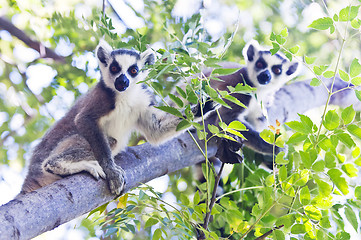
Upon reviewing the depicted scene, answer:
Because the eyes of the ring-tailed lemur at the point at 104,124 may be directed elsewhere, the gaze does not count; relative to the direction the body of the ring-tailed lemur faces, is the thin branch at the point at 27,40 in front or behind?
behind

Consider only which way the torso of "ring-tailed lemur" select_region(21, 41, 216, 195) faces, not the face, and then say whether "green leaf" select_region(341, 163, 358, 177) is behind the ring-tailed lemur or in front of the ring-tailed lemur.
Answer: in front

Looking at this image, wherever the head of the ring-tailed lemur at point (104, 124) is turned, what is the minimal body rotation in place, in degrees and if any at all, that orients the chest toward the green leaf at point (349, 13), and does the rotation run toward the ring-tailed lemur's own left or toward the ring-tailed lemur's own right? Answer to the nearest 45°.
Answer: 0° — it already faces it

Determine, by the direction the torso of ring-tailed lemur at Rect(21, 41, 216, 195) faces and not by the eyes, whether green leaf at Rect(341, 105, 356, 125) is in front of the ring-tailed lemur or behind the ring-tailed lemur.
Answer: in front

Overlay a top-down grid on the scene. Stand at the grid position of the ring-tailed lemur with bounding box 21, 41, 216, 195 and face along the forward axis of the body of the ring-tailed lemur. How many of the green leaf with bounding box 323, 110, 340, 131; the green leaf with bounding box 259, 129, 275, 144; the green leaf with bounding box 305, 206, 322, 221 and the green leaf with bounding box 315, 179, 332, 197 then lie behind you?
0

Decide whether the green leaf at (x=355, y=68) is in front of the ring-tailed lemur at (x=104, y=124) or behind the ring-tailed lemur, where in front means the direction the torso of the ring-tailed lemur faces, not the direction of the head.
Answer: in front

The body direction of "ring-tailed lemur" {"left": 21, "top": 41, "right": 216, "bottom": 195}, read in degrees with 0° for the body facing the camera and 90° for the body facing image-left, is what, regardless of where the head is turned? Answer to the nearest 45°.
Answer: approximately 315°

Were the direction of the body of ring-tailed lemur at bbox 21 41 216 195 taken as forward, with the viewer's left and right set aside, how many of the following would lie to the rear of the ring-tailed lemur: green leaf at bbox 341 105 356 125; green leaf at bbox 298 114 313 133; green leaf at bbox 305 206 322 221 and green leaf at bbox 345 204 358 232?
0

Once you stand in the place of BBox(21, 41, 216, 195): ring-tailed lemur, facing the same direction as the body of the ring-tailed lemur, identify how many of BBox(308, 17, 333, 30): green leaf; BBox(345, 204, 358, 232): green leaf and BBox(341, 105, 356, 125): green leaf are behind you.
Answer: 0
